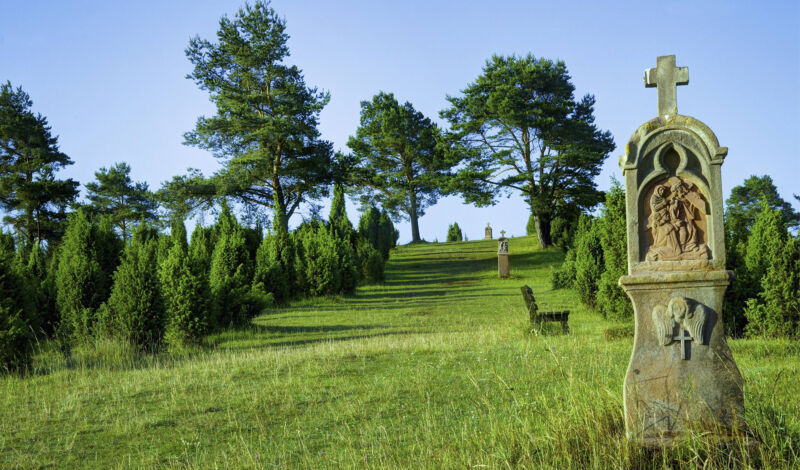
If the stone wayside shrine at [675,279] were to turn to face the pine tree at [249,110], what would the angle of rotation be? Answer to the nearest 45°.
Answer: approximately 135° to its right

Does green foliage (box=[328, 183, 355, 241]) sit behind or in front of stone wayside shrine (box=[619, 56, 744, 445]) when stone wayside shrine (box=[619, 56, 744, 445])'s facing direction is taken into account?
behind

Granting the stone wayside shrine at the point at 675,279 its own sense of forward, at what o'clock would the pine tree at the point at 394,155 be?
The pine tree is roughly at 5 o'clock from the stone wayside shrine.

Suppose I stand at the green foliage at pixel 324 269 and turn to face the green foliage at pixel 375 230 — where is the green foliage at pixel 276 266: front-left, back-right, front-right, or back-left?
back-left

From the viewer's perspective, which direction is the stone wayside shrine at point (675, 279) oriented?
toward the camera

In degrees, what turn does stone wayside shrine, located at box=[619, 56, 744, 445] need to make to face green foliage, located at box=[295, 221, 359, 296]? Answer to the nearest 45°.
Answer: approximately 135° to its right

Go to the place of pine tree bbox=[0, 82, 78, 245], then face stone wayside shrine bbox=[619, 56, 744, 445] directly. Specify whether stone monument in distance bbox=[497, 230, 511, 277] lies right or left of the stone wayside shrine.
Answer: left

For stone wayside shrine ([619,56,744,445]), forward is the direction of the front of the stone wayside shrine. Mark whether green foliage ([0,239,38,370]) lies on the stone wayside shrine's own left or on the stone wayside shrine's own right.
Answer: on the stone wayside shrine's own right

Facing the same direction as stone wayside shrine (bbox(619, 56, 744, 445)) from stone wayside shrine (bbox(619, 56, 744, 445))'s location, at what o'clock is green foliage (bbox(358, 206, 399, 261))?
The green foliage is roughly at 5 o'clock from the stone wayside shrine.

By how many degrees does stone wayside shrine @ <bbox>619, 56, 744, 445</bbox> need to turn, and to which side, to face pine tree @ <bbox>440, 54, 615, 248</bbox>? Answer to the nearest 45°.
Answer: approximately 180°
